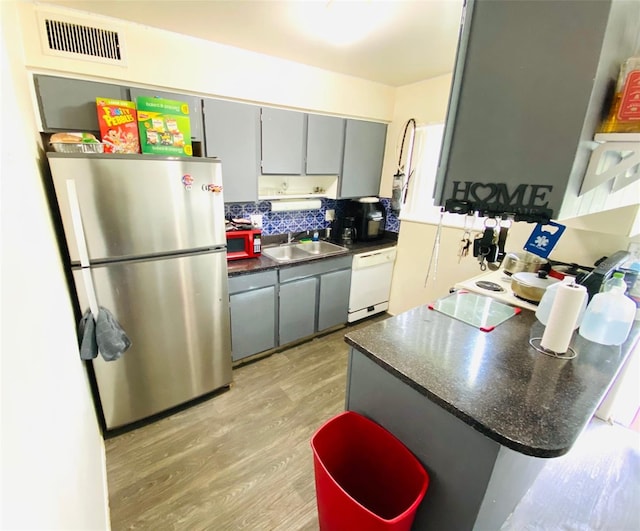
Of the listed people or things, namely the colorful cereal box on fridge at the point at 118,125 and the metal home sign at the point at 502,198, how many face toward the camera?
2

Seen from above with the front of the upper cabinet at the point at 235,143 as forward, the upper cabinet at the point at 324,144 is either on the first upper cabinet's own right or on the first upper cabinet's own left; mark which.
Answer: on the first upper cabinet's own left

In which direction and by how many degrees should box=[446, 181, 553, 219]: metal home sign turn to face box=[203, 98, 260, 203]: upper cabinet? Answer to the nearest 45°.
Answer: approximately 135° to its right

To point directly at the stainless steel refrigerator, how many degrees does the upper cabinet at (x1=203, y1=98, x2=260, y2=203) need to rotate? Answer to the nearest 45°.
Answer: approximately 90° to its right

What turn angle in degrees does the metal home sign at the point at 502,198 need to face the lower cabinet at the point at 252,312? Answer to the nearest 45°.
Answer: approximately 135° to its right

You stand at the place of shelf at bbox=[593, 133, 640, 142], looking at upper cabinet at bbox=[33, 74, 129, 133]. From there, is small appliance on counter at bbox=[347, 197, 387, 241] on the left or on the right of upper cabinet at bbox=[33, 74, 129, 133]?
right

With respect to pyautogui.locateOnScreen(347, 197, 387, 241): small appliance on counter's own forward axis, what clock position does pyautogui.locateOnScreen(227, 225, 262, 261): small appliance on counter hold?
pyautogui.locateOnScreen(227, 225, 262, 261): small appliance on counter is roughly at 3 o'clock from pyautogui.locateOnScreen(347, 197, 387, 241): small appliance on counter.

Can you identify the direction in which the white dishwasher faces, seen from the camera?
facing the viewer and to the right of the viewer

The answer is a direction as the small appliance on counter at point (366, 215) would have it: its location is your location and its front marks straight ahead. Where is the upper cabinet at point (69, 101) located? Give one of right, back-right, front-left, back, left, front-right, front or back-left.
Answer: right

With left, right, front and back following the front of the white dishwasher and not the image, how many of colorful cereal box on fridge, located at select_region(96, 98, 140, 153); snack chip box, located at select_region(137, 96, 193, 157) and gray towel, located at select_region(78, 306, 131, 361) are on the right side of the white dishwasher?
3

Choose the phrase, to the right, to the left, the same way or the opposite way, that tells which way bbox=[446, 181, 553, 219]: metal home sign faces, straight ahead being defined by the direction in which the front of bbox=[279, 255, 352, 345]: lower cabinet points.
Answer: to the right

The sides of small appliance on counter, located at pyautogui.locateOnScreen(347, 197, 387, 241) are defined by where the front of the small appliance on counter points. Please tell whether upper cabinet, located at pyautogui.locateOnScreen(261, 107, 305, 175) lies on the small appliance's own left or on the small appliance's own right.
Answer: on the small appliance's own right

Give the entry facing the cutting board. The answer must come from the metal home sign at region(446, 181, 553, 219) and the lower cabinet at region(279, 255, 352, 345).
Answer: the lower cabinet

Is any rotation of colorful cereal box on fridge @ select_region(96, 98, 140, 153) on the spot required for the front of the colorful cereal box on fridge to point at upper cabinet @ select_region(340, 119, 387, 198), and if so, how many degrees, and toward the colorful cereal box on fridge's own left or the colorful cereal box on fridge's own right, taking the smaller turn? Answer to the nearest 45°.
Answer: approximately 90° to the colorful cereal box on fridge's own left

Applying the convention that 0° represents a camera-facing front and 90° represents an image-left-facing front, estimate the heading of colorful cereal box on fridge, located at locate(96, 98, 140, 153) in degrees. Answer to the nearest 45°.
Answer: approximately 0°
